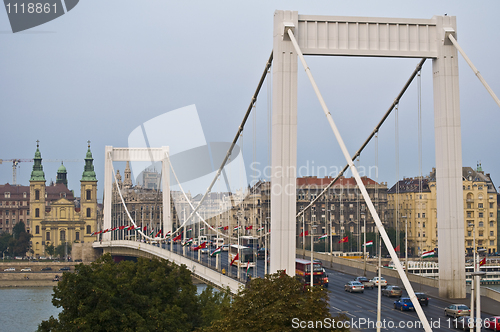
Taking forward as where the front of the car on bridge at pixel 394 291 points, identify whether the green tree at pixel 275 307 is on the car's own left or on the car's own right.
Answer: on the car's own left

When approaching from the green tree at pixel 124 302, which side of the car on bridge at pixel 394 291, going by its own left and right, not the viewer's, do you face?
left

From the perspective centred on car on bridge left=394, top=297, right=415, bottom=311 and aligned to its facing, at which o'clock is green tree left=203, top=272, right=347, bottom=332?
The green tree is roughly at 8 o'clock from the car on bridge.

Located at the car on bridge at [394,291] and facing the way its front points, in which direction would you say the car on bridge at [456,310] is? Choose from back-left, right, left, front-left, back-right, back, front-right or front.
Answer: back-left

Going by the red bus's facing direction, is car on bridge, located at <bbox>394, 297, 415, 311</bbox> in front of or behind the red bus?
in front

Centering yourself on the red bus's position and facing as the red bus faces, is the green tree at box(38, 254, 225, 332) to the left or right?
on its right

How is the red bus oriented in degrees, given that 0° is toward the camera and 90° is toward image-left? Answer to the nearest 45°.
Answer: approximately 315°

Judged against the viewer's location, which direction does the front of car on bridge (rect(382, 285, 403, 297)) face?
facing away from the viewer and to the left of the viewer

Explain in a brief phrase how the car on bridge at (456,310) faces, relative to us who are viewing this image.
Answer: facing away from the viewer and to the left of the viewer

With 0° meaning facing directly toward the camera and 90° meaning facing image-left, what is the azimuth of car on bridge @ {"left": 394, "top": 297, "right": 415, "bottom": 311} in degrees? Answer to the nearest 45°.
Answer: approximately 135°

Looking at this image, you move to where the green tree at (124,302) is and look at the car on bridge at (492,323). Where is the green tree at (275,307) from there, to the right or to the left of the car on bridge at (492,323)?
right

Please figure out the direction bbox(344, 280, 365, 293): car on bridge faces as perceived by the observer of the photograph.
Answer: facing away from the viewer and to the left of the viewer
